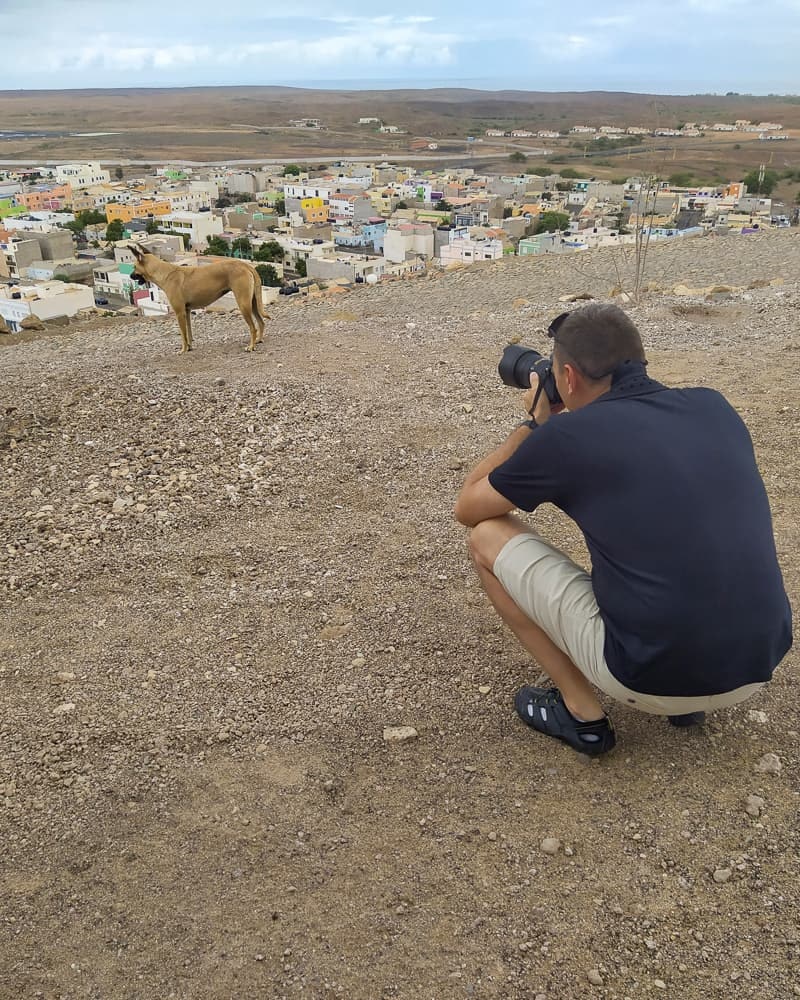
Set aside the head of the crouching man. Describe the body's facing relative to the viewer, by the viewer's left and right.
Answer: facing away from the viewer and to the left of the viewer

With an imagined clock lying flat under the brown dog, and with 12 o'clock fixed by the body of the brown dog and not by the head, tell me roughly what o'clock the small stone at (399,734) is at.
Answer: The small stone is roughly at 9 o'clock from the brown dog.

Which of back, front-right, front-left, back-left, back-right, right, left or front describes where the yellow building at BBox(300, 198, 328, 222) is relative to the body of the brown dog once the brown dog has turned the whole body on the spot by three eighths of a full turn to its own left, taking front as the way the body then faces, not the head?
back-left

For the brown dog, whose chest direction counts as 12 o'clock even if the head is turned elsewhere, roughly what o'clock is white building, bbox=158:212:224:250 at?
The white building is roughly at 3 o'clock from the brown dog.

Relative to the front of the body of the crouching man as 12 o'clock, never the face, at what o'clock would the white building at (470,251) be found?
The white building is roughly at 1 o'clock from the crouching man.

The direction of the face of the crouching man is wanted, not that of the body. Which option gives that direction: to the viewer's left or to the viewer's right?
to the viewer's left

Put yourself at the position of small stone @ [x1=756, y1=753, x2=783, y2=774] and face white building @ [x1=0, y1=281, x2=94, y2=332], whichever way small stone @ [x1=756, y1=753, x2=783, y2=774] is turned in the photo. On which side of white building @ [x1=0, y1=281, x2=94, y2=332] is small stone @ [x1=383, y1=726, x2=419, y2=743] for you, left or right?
left

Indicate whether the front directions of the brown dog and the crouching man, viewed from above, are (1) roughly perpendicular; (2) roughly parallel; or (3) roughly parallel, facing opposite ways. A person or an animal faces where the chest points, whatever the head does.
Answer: roughly perpendicular

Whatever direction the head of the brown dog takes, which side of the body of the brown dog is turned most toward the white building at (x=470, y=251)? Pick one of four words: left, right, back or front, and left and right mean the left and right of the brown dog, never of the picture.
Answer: right

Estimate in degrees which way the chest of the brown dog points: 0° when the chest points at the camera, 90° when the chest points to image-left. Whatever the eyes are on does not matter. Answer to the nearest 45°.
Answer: approximately 90°
